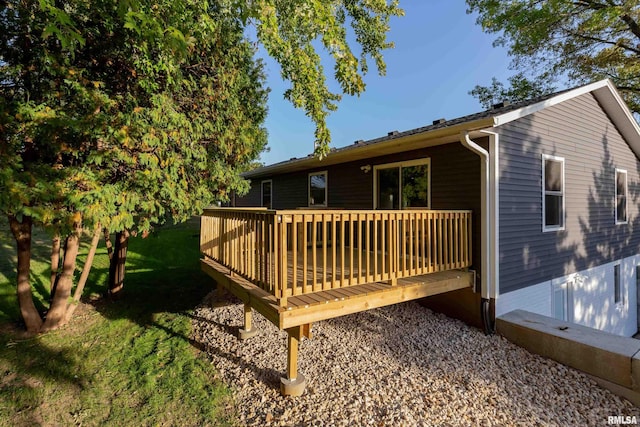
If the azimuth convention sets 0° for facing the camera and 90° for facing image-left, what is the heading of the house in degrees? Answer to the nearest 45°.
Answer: approximately 225°

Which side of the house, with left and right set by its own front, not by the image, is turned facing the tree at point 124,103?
back
